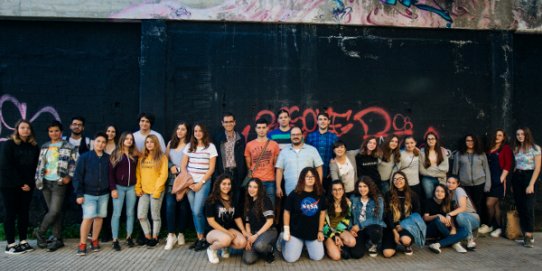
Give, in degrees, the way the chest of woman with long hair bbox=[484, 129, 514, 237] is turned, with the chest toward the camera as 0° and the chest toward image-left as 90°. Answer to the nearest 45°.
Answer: approximately 45°

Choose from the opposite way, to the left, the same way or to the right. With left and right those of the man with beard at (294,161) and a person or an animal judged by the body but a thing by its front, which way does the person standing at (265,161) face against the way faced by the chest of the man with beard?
the same way

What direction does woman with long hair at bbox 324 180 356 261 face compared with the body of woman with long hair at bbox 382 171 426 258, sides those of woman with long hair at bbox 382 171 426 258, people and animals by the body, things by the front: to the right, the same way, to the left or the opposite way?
the same way

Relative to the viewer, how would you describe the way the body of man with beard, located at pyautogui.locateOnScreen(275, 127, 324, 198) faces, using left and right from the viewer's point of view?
facing the viewer

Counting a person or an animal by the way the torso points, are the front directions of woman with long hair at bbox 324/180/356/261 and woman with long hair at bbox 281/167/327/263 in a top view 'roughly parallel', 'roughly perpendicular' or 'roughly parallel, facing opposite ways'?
roughly parallel

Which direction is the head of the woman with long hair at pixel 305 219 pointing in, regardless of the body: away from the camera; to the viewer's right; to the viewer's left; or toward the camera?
toward the camera

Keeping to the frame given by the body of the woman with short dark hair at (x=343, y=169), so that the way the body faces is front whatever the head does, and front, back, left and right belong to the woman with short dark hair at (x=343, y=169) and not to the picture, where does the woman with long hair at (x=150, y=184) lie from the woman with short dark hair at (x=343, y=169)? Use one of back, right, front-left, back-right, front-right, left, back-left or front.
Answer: right

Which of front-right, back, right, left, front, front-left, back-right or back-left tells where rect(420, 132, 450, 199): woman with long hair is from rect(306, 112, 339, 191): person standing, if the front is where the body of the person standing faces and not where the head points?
left

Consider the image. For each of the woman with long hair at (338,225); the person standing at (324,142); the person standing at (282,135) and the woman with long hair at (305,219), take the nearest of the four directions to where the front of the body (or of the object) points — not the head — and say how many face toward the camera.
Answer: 4

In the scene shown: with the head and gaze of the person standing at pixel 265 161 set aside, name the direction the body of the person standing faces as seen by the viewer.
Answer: toward the camera

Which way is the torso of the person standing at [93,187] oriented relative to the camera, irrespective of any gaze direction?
toward the camera

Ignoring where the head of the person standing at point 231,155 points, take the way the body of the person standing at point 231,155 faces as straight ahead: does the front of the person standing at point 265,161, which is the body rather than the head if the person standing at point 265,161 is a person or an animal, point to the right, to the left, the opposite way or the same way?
the same way

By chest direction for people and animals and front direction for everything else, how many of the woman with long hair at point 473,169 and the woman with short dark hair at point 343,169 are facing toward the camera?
2

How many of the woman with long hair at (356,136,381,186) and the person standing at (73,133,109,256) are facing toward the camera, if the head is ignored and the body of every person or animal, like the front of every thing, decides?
2

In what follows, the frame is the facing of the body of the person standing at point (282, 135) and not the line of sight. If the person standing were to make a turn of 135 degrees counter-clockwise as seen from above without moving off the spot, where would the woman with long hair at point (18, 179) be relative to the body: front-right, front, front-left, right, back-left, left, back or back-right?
back-left
